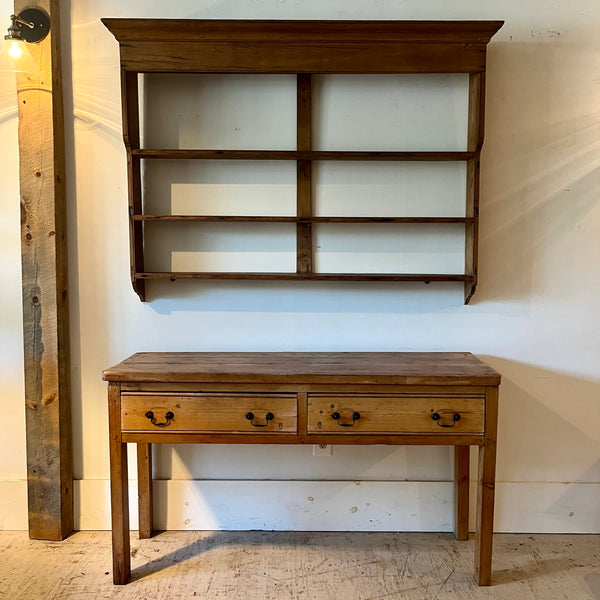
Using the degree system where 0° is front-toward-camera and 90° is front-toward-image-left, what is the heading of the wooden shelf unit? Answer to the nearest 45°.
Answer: approximately 0°

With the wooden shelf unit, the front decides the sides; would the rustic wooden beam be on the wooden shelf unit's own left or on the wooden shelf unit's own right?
on the wooden shelf unit's own right

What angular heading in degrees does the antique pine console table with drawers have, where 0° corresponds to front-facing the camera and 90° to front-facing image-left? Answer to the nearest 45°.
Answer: approximately 0°

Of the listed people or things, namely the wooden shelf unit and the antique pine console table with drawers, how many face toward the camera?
2

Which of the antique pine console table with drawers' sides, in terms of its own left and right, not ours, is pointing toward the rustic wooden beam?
right
